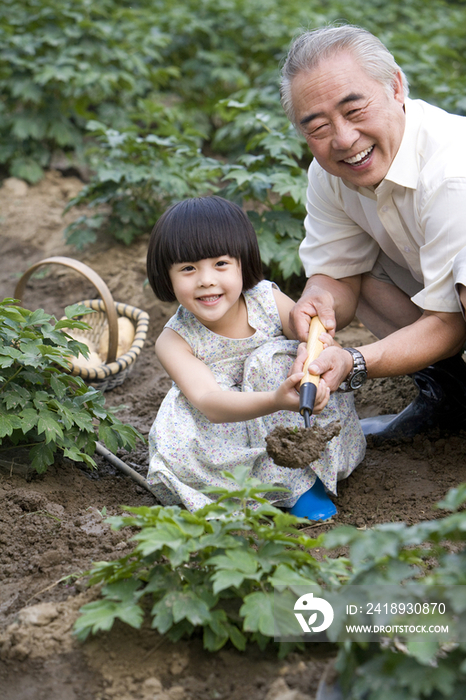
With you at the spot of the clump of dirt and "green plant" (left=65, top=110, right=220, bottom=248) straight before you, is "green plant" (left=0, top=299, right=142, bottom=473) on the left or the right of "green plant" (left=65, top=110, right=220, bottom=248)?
left

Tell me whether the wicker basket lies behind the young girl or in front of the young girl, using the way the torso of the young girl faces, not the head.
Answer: behind

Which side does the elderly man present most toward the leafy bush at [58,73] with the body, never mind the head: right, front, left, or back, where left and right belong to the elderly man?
right

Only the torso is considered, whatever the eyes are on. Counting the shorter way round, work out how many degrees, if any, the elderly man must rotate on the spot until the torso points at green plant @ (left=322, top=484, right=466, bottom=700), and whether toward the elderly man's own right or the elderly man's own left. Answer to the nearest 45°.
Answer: approximately 45° to the elderly man's own left

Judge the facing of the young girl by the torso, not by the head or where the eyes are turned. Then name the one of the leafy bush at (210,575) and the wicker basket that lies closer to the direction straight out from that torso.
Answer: the leafy bush

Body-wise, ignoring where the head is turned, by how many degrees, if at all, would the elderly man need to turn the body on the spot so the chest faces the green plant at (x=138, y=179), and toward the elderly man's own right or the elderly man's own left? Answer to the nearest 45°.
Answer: approximately 90° to the elderly man's own right

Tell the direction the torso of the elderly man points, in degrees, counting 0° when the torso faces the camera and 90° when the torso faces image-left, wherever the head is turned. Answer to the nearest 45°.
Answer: approximately 45°
